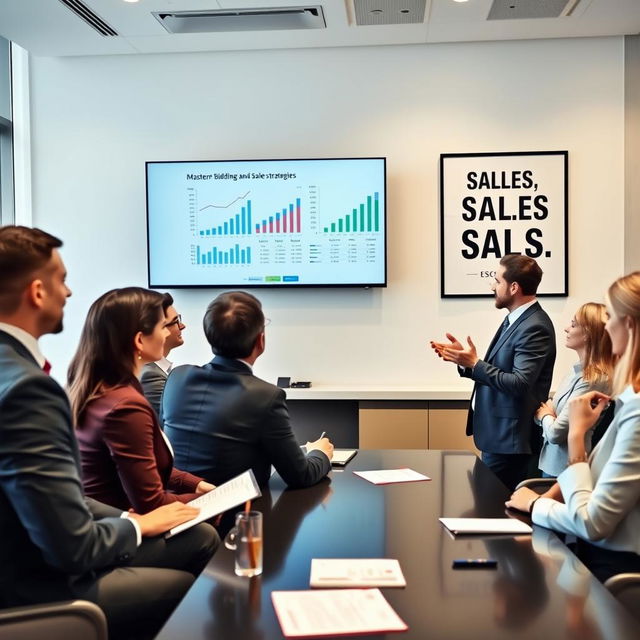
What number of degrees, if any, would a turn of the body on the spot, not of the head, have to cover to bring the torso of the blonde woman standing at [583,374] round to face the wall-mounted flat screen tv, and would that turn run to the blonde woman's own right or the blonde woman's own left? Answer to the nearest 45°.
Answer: approximately 45° to the blonde woman's own right

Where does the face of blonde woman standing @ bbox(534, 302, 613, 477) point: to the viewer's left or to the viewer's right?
to the viewer's left

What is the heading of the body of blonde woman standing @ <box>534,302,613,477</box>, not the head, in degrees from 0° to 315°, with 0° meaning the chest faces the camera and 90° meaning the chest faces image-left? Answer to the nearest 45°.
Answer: approximately 90°

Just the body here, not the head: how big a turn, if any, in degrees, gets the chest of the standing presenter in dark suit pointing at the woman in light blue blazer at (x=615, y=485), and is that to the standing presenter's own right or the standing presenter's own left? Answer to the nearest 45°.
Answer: approximately 90° to the standing presenter's own left

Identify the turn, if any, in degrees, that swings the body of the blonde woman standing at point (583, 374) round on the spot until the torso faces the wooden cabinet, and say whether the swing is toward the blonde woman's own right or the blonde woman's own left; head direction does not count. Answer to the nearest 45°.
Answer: approximately 45° to the blonde woman's own right

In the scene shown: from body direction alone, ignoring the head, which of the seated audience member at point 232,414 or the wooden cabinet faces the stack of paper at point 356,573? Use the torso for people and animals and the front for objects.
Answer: the wooden cabinet

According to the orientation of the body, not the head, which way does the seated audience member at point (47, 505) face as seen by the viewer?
to the viewer's right

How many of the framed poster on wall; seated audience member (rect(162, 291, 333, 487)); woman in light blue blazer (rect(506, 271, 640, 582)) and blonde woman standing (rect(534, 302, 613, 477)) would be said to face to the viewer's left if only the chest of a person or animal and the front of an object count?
2

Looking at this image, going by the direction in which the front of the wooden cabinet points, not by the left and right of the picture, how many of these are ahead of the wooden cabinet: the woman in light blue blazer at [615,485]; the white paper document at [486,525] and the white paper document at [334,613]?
3

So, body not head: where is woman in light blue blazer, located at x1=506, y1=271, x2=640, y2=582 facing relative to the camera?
to the viewer's left

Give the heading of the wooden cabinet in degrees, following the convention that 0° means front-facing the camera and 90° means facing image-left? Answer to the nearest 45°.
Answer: approximately 0°

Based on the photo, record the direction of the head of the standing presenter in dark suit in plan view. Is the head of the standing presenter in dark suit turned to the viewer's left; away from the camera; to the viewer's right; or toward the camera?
to the viewer's left

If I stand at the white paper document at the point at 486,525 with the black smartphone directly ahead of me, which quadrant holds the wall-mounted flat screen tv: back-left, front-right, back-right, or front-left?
back-right
